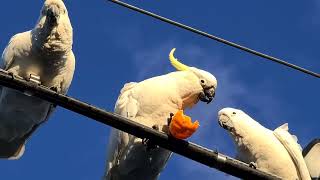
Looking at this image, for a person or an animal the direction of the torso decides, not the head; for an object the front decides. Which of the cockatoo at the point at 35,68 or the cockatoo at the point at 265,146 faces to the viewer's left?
the cockatoo at the point at 265,146

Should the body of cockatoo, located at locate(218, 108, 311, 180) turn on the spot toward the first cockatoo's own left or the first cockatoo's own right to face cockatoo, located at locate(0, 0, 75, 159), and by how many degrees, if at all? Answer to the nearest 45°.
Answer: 0° — it already faces it

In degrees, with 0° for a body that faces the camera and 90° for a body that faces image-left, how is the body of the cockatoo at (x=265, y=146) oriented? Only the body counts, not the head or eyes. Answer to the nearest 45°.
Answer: approximately 90°

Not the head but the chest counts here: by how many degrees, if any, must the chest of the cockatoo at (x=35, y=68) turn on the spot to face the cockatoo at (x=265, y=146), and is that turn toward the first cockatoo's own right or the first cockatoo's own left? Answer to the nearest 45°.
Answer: approximately 90° to the first cockatoo's own left

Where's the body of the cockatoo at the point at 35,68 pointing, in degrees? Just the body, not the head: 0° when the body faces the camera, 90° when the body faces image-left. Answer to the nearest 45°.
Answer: approximately 0°

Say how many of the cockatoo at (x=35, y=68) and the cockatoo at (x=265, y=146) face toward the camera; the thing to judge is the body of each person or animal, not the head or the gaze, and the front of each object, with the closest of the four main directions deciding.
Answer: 1

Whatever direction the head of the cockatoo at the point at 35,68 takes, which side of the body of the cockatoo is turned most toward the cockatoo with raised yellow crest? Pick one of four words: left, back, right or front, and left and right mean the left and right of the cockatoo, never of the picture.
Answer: left
